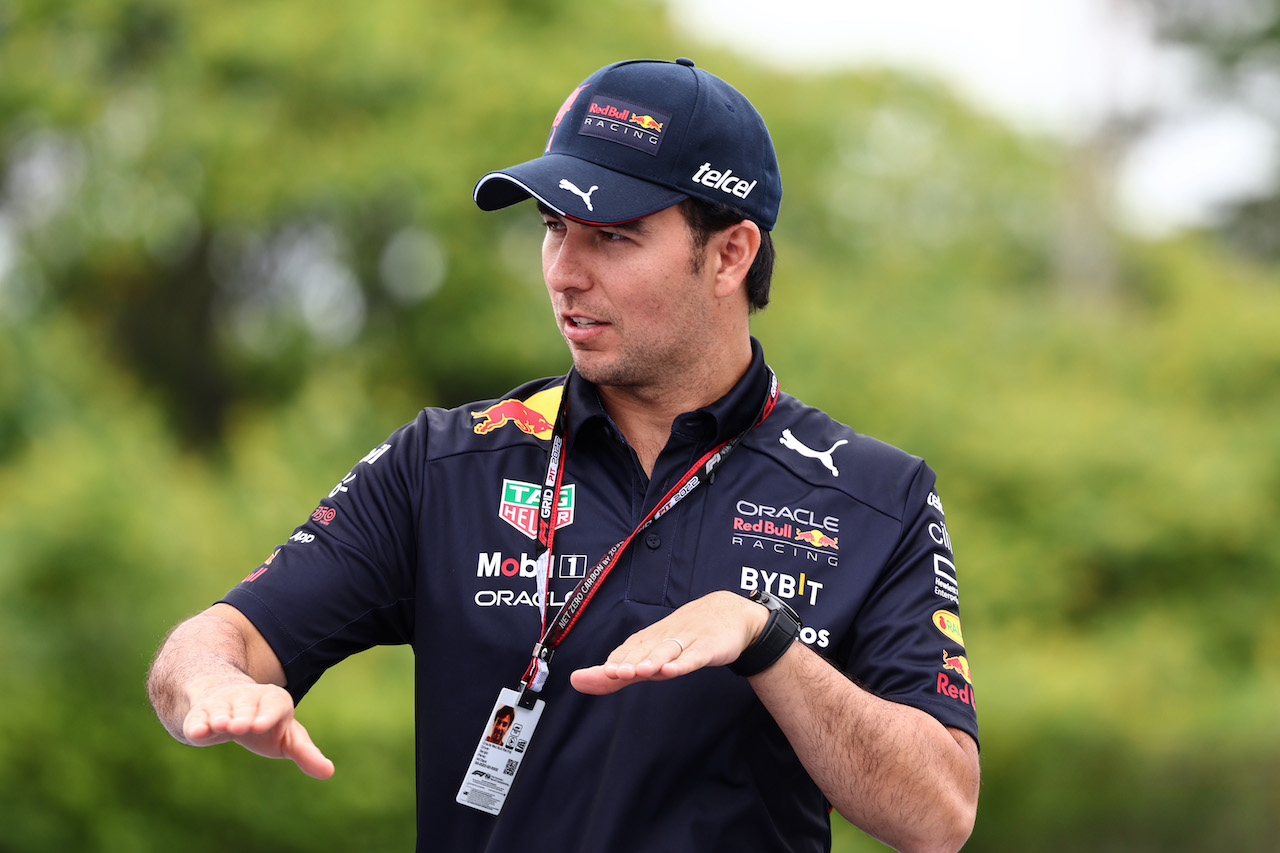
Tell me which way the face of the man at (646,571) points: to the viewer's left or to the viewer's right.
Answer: to the viewer's left

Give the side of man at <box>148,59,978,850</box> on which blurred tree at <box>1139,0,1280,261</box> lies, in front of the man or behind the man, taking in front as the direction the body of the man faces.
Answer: behind

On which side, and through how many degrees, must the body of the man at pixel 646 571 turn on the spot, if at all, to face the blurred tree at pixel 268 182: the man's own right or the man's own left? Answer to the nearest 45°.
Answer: approximately 180°

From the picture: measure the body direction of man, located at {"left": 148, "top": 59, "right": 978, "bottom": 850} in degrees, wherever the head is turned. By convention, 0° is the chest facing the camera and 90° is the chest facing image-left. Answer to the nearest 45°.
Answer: approximately 0°
